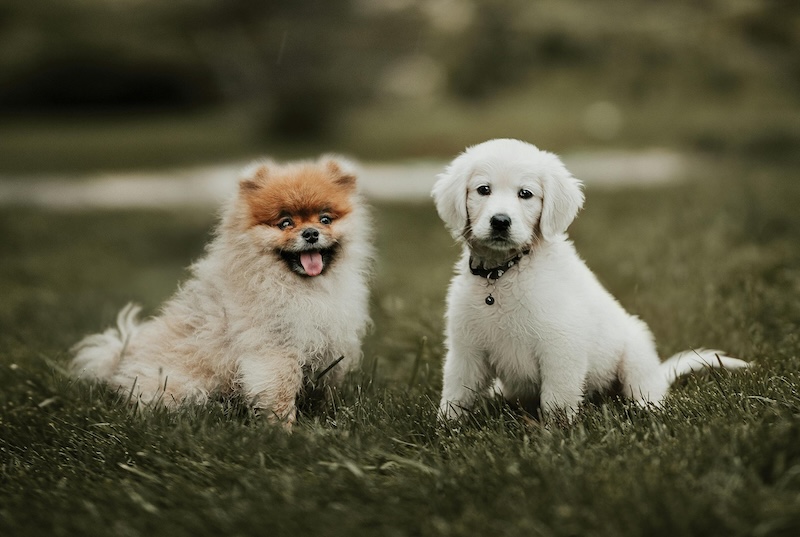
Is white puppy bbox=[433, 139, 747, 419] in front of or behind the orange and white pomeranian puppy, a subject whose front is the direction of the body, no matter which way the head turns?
in front

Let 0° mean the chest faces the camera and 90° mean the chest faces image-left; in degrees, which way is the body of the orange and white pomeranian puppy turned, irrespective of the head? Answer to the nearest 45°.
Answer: approximately 315°

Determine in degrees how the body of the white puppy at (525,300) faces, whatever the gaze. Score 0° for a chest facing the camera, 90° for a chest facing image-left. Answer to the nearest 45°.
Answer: approximately 45°

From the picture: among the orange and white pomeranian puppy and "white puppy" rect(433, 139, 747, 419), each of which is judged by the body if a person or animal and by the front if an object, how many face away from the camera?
0

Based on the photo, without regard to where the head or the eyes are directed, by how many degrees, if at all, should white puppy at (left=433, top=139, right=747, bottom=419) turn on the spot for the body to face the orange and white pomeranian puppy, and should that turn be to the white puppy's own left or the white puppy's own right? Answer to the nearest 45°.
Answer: approximately 45° to the white puppy's own right
